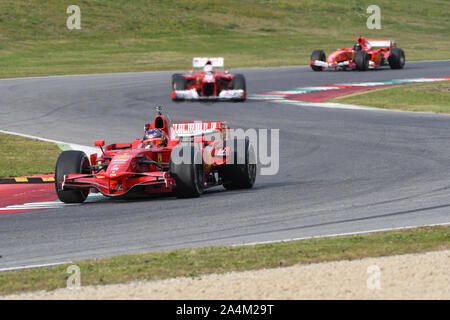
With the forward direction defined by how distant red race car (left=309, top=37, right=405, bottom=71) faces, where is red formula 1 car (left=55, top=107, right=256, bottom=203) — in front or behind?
in front

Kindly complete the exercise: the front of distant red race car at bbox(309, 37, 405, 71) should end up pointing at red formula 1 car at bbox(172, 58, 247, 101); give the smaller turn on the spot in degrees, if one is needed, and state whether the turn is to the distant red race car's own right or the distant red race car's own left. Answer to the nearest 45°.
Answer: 0° — it already faces it

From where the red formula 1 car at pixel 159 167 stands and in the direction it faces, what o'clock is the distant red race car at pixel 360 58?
The distant red race car is roughly at 5 o'clock from the red formula 1 car.

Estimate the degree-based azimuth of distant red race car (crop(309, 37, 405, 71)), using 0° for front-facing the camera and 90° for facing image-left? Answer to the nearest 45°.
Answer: approximately 45°

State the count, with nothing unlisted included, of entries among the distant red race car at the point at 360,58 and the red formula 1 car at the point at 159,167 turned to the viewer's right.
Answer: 0

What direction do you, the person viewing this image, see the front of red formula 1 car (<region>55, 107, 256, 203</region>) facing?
facing the viewer and to the left of the viewer

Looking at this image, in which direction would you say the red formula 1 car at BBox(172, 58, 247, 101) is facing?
toward the camera

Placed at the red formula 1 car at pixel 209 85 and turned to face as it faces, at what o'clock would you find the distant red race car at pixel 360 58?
The distant red race car is roughly at 7 o'clock from the red formula 1 car.

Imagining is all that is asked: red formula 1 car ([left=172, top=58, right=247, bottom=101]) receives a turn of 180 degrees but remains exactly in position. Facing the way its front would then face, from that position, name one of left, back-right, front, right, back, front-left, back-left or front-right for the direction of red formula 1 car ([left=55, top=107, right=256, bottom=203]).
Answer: back

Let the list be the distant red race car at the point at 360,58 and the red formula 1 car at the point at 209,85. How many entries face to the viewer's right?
0
